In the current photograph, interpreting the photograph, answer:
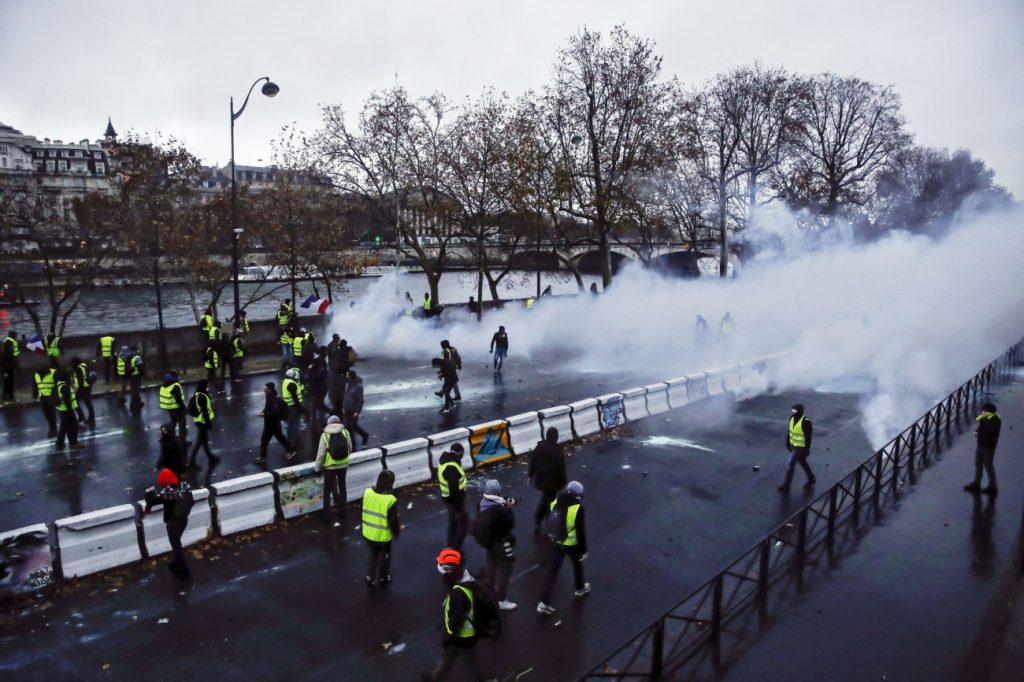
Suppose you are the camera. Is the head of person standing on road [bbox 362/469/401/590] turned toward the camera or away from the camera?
away from the camera

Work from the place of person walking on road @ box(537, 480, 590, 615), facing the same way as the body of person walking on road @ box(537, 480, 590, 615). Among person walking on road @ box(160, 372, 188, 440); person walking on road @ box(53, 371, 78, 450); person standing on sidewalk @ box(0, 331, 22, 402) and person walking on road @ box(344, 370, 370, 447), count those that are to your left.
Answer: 4

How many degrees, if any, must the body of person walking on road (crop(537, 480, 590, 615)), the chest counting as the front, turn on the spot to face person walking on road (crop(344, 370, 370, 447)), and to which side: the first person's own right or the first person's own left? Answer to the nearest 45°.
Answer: approximately 90° to the first person's own left

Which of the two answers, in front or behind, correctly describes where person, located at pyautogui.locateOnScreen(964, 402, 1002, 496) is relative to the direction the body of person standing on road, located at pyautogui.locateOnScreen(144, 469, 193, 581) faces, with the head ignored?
behind

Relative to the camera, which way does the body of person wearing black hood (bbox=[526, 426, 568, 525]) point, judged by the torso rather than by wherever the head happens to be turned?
away from the camera

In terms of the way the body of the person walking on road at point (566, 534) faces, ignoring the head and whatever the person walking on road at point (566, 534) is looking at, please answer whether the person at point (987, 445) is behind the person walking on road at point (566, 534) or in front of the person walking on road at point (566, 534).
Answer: in front

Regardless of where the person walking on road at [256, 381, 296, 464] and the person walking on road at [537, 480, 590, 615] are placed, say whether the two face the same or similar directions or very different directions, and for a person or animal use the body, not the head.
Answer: very different directions

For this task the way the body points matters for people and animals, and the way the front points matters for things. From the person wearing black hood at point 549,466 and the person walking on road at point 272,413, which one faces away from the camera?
the person wearing black hood

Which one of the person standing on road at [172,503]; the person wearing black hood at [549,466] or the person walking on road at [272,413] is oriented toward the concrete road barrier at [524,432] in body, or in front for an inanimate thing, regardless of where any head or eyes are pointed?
the person wearing black hood

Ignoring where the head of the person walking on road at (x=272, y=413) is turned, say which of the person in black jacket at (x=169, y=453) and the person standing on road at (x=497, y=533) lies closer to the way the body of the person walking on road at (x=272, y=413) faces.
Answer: the person in black jacket

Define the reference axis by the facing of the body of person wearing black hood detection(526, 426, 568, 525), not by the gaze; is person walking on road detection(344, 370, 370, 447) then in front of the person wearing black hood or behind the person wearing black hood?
in front

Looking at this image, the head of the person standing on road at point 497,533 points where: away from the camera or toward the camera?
away from the camera
